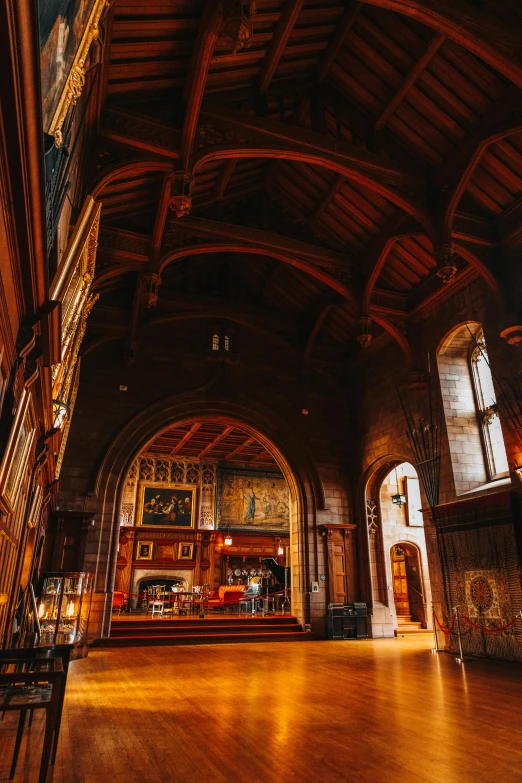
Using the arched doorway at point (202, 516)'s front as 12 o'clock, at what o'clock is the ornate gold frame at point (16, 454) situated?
The ornate gold frame is roughly at 12 o'clock from the arched doorway.

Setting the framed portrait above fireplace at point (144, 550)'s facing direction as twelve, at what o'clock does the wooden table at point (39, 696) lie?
The wooden table is roughly at 12 o'clock from the framed portrait above fireplace.

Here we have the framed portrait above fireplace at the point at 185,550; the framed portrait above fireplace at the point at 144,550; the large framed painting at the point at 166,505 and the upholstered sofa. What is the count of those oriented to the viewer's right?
0

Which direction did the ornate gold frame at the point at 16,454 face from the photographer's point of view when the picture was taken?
facing to the right of the viewer

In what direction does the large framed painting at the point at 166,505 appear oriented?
toward the camera

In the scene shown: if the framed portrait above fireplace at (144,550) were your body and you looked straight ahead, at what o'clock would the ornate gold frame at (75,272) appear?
The ornate gold frame is roughly at 12 o'clock from the framed portrait above fireplace.

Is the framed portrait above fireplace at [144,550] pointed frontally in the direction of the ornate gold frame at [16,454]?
yes

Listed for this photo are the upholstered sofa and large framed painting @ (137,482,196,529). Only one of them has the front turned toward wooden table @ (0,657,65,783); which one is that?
the large framed painting

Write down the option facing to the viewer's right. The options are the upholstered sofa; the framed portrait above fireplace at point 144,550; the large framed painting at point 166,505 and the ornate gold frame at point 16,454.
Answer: the ornate gold frame

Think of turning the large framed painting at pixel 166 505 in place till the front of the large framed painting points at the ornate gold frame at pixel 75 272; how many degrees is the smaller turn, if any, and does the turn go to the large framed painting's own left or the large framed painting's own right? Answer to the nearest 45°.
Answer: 0° — it already faces it

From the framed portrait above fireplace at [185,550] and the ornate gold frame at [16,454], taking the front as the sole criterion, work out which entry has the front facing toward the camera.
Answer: the framed portrait above fireplace

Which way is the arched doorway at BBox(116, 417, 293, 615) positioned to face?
toward the camera
